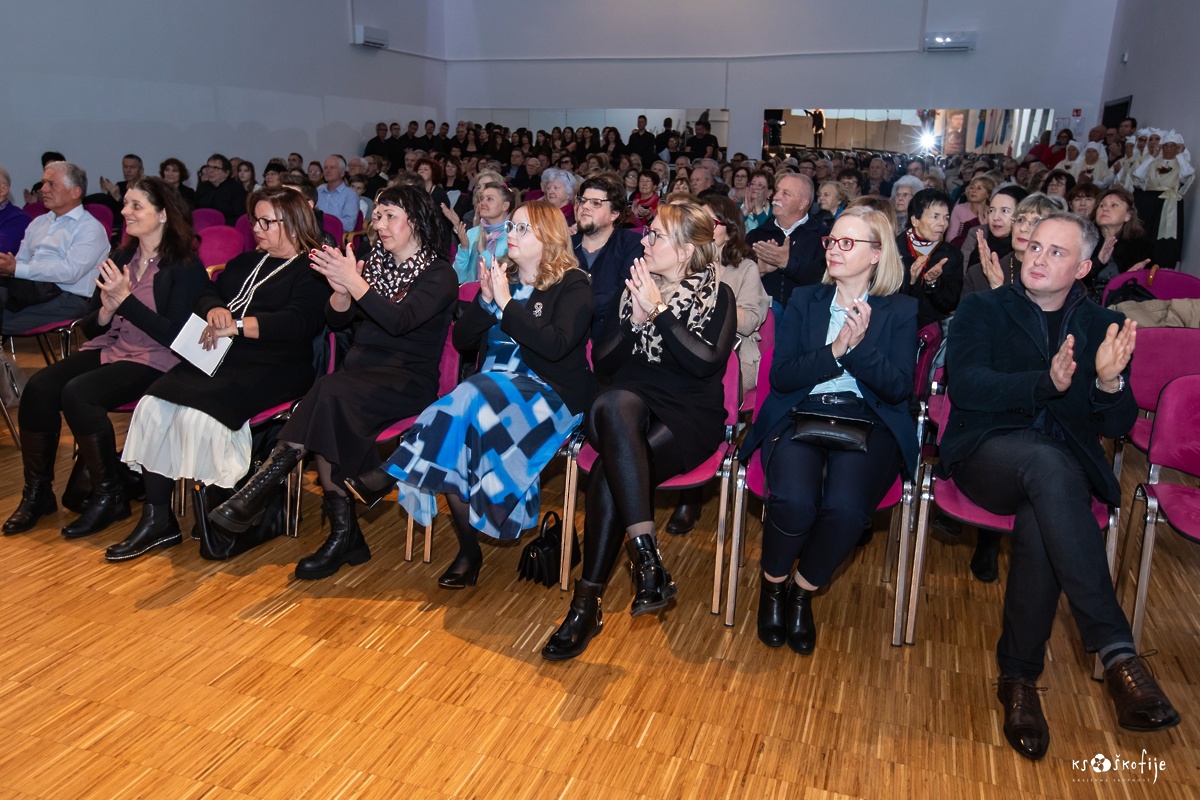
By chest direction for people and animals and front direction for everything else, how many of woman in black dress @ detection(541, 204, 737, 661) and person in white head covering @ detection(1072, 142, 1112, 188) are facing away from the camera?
0

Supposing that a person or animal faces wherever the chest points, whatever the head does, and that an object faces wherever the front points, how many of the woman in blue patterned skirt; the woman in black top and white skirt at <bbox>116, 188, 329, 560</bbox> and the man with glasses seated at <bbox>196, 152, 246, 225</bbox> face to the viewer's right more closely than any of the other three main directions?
0

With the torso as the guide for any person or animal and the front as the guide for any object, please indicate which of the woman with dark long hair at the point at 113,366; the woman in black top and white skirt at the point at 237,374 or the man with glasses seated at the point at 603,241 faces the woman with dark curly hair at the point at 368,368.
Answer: the man with glasses seated

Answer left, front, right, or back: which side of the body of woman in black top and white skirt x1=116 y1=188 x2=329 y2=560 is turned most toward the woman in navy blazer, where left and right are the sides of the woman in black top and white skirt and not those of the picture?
left

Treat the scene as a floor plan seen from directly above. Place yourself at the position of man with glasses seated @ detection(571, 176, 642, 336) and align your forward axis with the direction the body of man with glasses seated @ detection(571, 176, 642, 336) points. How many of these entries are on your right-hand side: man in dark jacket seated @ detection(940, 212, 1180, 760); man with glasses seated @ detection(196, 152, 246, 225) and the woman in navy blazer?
1

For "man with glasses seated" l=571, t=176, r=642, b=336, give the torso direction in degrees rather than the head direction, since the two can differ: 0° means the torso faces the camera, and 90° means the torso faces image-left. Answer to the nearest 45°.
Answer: approximately 45°

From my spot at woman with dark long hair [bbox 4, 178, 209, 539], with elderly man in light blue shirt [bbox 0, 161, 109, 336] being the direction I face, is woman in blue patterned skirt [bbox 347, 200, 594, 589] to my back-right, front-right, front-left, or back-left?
back-right

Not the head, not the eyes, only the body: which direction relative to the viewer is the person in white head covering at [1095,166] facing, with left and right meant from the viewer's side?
facing the viewer and to the left of the viewer

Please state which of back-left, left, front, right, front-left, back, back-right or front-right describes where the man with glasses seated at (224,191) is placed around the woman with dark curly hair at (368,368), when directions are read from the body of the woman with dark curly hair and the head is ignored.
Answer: back-right

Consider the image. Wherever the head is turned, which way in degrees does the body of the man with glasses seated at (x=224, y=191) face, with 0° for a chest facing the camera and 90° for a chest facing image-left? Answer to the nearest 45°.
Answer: approximately 45°
